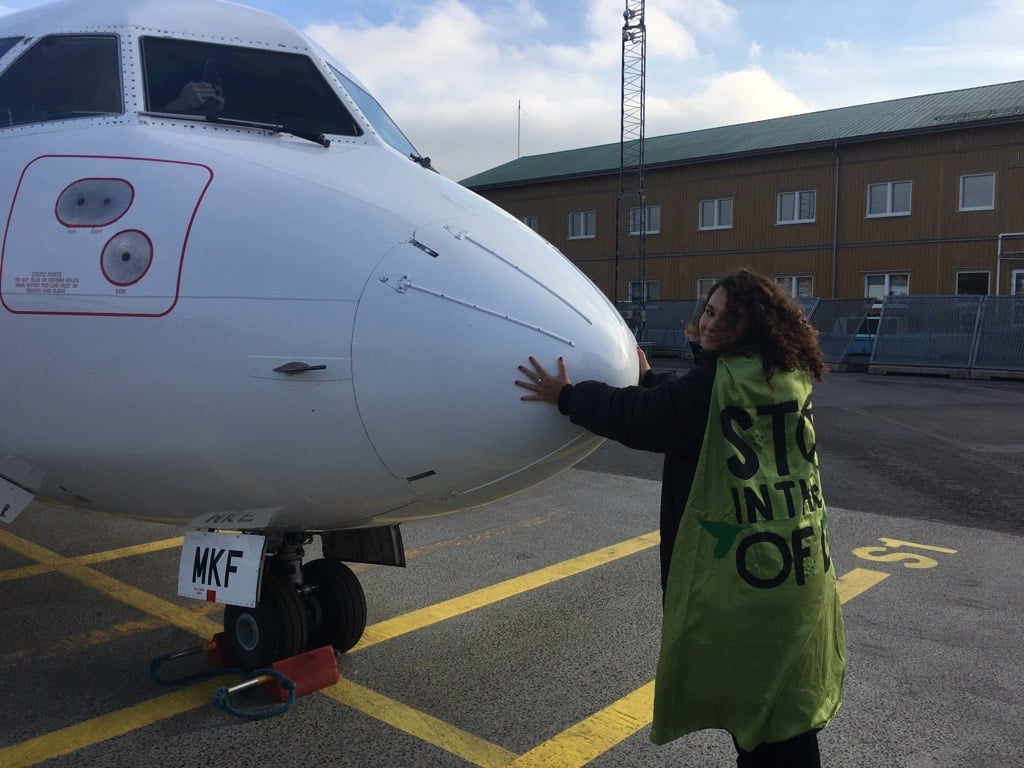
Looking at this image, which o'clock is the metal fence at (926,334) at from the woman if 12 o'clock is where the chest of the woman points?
The metal fence is roughly at 2 o'clock from the woman.

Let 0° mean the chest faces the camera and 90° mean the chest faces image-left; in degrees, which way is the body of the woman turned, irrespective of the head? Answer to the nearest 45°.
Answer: approximately 135°
